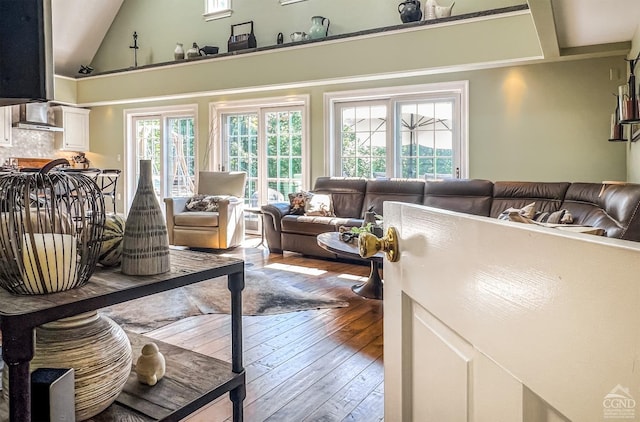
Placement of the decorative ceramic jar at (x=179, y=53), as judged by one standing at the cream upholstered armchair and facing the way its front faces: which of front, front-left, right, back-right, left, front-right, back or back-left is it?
back-right

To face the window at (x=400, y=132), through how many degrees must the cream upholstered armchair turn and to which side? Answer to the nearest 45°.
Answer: approximately 135° to its left

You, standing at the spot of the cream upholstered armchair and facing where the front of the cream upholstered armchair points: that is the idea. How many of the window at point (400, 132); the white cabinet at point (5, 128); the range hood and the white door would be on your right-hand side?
2

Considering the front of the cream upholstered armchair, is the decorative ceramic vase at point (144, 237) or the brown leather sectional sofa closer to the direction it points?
the decorative ceramic vase

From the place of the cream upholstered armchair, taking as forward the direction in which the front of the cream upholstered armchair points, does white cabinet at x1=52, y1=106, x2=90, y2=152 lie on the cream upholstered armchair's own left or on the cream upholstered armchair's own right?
on the cream upholstered armchair's own right

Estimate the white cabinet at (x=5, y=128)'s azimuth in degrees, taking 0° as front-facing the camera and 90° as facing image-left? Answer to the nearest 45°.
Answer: approximately 0°

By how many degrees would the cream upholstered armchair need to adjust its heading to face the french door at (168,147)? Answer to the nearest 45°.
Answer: approximately 135° to its right

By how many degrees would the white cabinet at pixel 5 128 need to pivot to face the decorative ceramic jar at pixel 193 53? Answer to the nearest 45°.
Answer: approximately 45° to its left
